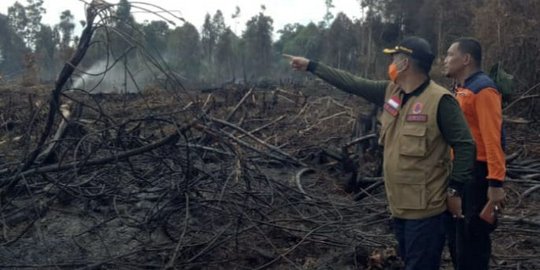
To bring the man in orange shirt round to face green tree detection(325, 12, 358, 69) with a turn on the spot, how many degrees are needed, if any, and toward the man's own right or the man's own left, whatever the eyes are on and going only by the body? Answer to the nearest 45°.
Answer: approximately 90° to the man's own right

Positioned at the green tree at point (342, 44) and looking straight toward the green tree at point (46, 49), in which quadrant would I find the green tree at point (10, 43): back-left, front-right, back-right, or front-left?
front-right

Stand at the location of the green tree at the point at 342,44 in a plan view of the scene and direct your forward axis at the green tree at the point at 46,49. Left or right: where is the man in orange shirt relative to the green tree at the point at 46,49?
left

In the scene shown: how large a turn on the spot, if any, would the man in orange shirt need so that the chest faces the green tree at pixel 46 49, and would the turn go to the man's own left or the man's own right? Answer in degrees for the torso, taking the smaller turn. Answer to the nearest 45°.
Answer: approximately 45° to the man's own right

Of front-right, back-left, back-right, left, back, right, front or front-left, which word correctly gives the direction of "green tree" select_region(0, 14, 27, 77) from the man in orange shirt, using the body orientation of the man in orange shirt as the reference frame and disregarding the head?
front-right

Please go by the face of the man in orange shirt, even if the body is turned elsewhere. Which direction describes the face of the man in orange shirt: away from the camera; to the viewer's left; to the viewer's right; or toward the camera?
to the viewer's left

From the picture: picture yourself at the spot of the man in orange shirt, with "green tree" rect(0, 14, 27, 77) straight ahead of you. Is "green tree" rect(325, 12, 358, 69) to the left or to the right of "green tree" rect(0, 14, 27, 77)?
right

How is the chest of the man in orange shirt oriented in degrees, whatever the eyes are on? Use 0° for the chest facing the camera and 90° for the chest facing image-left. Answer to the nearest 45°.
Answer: approximately 90°
